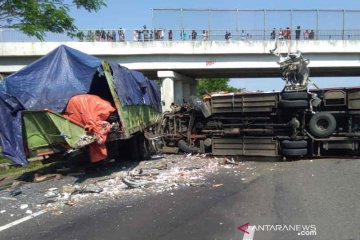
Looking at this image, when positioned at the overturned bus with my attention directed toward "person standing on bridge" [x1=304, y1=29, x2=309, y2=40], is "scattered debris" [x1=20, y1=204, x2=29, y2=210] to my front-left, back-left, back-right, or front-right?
back-left

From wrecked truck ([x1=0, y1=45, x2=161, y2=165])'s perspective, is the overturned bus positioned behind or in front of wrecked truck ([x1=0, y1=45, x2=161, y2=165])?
in front

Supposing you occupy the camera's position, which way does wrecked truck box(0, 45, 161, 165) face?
facing away from the viewer and to the right of the viewer

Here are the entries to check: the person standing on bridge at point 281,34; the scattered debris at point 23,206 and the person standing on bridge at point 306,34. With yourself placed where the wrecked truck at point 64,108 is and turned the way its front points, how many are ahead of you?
2

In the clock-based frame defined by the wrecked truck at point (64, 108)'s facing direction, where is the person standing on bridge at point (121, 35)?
The person standing on bridge is roughly at 11 o'clock from the wrecked truck.

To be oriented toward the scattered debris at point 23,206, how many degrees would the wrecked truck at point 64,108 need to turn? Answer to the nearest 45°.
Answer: approximately 135° to its right

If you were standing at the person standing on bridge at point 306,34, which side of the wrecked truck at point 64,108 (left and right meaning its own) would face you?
front

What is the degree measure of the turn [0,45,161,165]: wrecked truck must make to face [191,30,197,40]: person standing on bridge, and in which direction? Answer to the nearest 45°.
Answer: approximately 45° to its left

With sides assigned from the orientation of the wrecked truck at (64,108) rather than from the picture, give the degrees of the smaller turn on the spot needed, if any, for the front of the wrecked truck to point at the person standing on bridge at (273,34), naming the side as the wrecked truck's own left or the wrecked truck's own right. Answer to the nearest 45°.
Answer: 0° — it already faces them

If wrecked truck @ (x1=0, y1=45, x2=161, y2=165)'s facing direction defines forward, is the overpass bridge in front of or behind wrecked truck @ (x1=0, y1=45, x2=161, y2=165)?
in front
